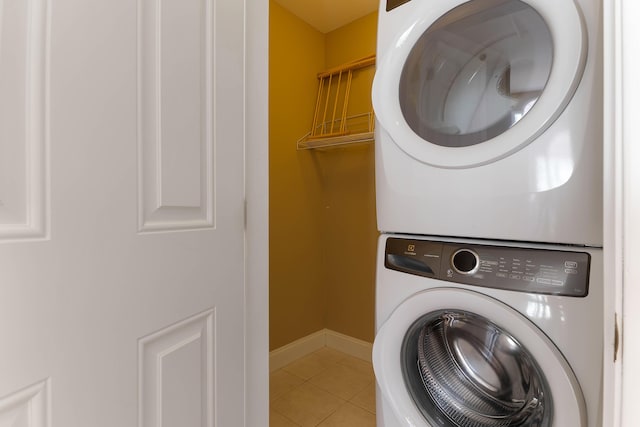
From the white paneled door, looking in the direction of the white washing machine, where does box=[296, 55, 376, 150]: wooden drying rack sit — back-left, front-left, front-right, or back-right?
front-left

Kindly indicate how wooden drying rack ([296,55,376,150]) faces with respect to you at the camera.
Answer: facing the viewer and to the left of the viewer

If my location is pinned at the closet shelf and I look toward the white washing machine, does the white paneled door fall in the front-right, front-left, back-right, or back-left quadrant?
front-right

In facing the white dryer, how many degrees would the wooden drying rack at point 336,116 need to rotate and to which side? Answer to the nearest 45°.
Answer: approximately 45° to its left

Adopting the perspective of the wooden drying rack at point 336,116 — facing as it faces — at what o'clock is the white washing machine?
The white washing machine is roughly at 10 o'clock from the wooden drying rack.

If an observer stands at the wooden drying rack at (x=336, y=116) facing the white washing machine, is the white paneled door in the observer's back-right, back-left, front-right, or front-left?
front-right
